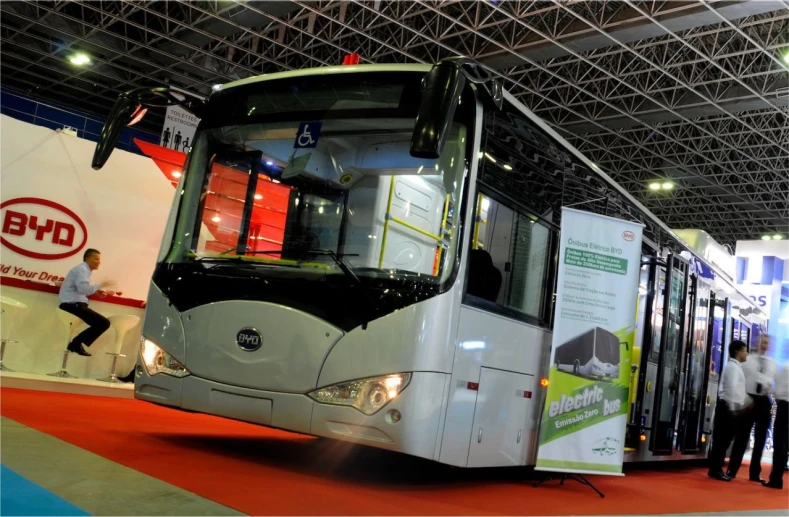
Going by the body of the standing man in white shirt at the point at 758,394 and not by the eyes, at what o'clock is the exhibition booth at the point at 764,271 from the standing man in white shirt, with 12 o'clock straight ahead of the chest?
The exhibition booth is roughly at 6 o'clock from the standing man in white shirt.

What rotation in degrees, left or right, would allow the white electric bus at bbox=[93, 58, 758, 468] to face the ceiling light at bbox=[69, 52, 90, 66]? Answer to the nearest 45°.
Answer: approximately 90° to its right

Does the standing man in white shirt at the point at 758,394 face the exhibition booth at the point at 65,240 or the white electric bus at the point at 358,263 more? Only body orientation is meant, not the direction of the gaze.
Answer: the white electric bus

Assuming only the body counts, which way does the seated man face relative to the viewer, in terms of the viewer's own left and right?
facing to the right of the viewer
